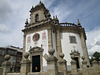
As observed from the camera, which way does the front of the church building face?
facing the viewer and to the left of the viewer
